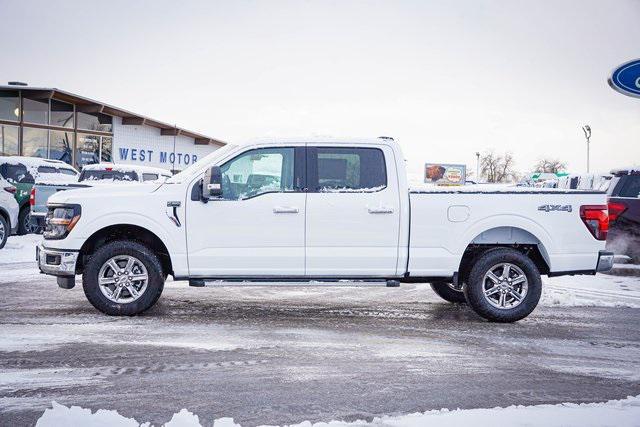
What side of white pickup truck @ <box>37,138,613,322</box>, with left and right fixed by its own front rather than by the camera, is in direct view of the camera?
left

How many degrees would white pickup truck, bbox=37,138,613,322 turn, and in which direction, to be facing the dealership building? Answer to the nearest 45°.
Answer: approximately 45° to its right

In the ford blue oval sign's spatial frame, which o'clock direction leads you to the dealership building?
The dealership building is roughly at 4 o'clock from the ford blue oval sign.

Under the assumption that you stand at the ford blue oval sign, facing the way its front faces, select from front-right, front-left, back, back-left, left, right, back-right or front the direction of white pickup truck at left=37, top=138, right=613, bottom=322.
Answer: front-right

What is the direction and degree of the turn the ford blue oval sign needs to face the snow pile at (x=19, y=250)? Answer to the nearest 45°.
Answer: approximately 90° to its right

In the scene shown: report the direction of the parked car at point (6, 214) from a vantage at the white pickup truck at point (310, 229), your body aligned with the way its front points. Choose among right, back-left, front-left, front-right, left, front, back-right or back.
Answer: front-right

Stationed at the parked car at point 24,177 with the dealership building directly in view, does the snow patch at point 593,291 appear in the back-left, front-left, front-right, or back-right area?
back-right

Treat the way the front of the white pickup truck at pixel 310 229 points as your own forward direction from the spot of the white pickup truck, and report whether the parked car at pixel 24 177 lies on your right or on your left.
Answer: on your right

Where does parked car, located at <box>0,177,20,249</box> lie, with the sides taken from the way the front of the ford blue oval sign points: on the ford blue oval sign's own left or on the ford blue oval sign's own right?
on the ford blue oval sign's own right

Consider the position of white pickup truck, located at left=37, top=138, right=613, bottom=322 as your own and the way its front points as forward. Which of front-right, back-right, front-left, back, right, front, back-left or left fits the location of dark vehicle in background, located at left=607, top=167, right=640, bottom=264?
back-right

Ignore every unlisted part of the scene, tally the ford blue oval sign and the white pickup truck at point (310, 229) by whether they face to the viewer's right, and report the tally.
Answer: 0
